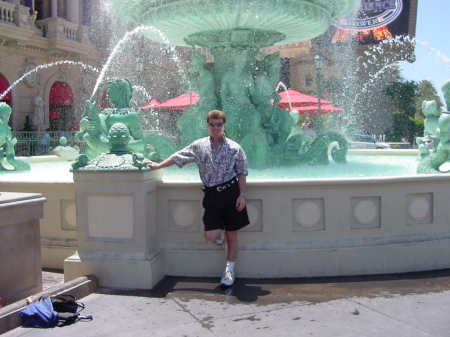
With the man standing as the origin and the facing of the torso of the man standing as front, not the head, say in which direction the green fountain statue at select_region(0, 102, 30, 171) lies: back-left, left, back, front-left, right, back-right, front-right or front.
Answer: back-right

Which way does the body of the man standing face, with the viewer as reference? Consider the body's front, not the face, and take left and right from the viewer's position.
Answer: facing the viewer

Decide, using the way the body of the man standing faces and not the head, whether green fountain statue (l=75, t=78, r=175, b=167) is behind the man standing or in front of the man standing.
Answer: behind

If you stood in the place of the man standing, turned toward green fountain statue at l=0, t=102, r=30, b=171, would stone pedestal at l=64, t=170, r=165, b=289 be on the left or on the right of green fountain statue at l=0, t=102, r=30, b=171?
left

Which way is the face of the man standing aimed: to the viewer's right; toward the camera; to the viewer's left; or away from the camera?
toward the camera

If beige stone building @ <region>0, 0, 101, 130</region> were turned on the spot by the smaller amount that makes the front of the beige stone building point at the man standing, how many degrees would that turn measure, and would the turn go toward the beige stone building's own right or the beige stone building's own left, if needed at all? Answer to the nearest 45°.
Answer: approximately 45° to the beige stone building's own right

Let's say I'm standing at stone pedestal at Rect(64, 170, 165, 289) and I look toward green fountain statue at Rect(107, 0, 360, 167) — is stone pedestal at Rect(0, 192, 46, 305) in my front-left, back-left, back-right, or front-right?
back-left

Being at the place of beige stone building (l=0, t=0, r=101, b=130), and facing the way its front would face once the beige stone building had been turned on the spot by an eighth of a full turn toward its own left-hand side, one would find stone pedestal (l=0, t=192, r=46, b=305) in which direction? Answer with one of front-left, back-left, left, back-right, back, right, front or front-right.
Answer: right

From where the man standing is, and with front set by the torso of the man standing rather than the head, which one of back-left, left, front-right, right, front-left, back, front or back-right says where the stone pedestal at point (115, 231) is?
right

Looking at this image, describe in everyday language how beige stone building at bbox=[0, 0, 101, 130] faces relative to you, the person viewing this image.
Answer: facing the viewer and to the right of the viewer
